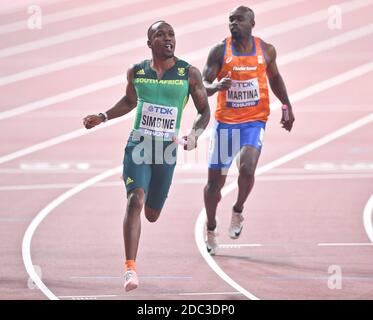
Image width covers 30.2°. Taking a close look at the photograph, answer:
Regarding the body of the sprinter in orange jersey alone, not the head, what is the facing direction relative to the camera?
toward the camera

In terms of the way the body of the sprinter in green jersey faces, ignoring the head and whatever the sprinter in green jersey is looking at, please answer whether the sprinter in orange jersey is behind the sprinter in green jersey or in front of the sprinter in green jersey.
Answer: behind

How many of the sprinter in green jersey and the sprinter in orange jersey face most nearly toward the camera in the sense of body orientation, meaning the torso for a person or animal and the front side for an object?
2

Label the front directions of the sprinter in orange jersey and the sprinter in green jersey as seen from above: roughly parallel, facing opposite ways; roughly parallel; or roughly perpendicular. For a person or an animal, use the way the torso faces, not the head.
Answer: roughly parallel

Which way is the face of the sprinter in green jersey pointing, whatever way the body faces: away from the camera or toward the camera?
toward the camera
